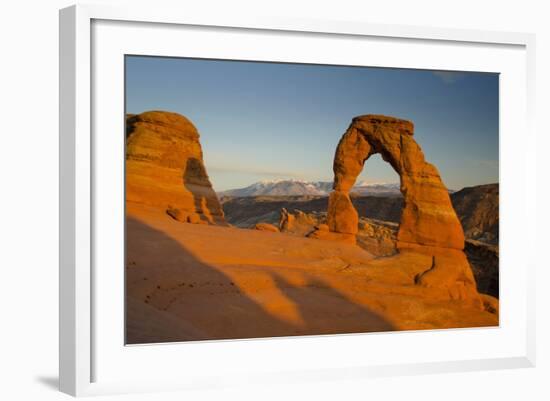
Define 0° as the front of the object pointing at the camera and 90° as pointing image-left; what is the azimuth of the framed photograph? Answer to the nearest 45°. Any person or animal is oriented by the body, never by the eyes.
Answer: approximately 315°
